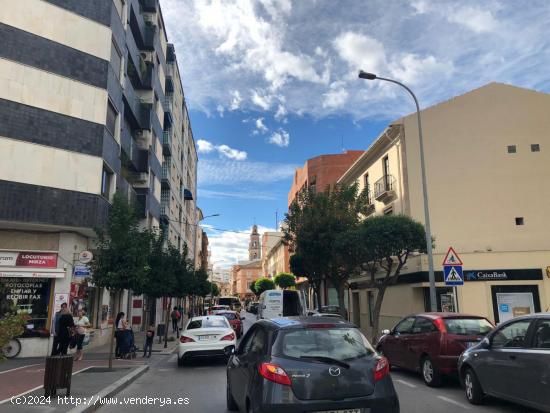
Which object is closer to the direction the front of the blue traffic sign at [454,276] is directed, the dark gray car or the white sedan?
the dark gray car

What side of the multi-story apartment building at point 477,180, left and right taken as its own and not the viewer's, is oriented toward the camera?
left

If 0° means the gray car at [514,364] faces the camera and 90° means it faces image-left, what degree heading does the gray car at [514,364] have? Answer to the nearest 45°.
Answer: approximately 135°

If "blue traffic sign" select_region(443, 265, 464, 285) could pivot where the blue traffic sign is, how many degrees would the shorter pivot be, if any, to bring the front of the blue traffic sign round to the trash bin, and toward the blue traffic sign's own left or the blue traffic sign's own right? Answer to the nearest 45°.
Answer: approximately 45° to the blue traffic sign's own right

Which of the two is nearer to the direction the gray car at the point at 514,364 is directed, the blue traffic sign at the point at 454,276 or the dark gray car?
the blue traffic sign

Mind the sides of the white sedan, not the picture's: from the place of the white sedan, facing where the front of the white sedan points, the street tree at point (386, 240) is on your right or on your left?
on your right

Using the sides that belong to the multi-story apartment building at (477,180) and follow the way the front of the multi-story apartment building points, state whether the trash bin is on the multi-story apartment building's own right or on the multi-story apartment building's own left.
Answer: on the multi-story apartment building's own left

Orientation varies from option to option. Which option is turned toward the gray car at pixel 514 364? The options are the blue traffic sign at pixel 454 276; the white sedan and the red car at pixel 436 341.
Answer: the blue traffic sign

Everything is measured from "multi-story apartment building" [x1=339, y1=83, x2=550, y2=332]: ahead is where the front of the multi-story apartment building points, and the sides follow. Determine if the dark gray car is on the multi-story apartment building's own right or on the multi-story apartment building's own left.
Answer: on the multi-story apartment building's own left

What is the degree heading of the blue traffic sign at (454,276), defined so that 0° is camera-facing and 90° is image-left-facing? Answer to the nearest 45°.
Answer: approximately 0°

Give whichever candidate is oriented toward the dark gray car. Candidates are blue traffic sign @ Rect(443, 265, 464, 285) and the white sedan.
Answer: the blue traffic sign

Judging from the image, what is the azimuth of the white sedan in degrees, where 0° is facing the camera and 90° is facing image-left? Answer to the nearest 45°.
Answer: approximately 180°
